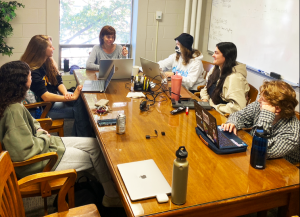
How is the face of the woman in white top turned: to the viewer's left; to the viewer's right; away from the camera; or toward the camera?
to the viewer's left

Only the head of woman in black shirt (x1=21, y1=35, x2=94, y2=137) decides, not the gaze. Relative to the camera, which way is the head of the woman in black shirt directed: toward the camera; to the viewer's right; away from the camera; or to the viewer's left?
to the viewer's right

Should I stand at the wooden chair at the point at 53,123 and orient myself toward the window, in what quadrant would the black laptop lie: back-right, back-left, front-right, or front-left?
back-right

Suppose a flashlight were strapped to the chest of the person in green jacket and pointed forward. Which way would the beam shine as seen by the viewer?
to the viewer's right

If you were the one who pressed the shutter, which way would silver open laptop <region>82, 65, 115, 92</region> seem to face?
facing to the left of the viewer

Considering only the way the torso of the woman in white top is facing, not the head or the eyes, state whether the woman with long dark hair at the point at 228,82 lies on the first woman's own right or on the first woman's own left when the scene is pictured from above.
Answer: on the first woman's own left

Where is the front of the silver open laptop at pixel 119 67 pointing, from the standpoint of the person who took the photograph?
facing away from the viewer

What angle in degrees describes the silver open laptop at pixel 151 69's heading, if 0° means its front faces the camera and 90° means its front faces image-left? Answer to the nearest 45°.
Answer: approximately 225°

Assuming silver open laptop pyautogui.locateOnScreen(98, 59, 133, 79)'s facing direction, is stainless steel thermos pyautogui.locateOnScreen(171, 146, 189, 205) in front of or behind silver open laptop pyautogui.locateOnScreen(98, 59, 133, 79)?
behind

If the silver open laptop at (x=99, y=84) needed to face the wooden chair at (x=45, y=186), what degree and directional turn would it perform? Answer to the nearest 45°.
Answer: approximately 90° to its left

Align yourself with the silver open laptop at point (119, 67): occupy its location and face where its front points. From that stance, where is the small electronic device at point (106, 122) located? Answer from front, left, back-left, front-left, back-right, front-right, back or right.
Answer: back

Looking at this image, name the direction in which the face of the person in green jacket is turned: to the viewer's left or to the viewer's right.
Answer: to the viewer's right

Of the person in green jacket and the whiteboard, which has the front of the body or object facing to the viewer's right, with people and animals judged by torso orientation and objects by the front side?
the person in green jacket

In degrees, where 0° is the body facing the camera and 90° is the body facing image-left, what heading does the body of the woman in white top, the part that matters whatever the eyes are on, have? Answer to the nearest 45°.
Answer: approximately 45°
